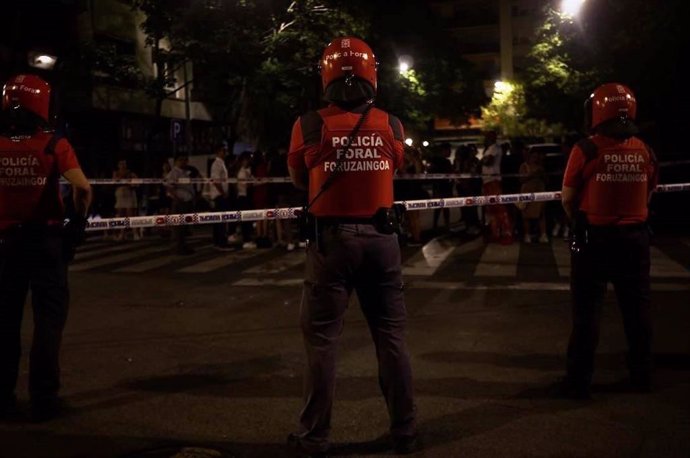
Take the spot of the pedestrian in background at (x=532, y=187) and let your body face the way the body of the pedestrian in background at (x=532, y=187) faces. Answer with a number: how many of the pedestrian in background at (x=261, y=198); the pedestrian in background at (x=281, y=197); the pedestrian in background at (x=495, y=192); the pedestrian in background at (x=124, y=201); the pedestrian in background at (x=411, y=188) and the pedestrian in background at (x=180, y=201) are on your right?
6

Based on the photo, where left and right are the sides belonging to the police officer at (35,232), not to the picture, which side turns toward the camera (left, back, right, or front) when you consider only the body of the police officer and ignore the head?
back

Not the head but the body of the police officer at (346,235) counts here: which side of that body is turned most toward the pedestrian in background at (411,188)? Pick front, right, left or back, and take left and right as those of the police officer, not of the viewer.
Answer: front

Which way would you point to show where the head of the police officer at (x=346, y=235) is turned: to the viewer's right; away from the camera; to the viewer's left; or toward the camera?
away from the camera

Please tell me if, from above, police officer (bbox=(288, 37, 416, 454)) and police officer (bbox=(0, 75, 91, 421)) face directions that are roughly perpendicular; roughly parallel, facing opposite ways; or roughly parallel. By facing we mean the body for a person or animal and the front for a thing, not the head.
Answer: roughly parallel

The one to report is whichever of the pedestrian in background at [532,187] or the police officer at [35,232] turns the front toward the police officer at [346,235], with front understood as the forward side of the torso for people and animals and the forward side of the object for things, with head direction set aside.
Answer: the pedestrian in background

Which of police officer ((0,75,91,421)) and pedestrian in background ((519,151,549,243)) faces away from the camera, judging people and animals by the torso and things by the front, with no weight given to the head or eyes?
the police officer

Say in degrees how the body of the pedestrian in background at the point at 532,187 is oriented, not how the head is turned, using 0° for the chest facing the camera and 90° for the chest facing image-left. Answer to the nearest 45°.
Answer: approximately 0°

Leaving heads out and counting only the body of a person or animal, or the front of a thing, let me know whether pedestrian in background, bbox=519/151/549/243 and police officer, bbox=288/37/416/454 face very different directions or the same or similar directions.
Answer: very different directions

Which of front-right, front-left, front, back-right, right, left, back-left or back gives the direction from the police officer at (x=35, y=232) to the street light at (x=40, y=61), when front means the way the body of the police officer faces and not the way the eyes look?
front

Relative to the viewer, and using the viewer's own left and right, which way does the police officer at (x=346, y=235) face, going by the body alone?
facing away from the viewer

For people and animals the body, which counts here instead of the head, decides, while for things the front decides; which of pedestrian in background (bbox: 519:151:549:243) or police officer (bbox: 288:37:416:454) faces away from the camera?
the police officer

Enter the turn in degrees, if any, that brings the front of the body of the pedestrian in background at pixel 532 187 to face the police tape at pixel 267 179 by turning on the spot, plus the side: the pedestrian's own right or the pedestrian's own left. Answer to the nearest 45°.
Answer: approximately 90° to the pedestrian's own right
